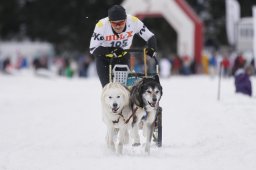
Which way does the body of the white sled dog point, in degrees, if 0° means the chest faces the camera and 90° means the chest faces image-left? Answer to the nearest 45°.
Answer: approximately 0°

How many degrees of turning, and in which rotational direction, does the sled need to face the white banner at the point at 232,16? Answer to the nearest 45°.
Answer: approximately 180°

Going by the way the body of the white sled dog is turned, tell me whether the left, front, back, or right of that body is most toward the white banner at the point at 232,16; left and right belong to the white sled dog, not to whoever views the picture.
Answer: back

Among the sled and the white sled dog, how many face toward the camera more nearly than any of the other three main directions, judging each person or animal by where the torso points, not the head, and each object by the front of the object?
2

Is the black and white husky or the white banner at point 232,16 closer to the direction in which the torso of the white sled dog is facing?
the black and white husky

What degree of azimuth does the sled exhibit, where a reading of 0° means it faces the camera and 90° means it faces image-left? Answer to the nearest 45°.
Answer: approximately 0°

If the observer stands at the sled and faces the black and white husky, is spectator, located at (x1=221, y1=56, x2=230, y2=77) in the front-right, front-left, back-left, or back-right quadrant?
back-left

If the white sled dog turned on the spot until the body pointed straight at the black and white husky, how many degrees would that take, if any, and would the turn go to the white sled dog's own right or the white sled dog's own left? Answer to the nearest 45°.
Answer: approximately 90° to the white sled dog's own left

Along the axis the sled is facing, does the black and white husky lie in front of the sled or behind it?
in front

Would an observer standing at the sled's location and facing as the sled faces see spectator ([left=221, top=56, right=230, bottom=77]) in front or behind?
behind
